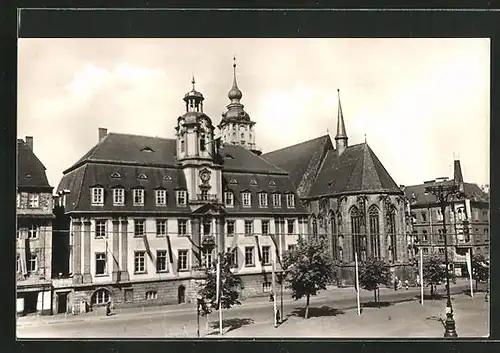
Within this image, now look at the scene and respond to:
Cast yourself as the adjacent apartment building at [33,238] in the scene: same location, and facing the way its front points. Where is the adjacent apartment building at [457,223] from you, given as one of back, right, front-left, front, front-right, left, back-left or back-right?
left

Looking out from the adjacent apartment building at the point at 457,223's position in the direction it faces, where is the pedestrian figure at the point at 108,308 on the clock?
The pedestrian figure is roughly at 2 o'clock from the adjacent apartment building.

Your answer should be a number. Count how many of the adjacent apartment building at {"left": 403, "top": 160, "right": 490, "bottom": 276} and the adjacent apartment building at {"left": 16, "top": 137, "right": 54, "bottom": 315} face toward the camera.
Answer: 2

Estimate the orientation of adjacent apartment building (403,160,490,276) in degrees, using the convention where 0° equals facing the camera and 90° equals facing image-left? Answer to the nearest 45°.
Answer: approximately 0°

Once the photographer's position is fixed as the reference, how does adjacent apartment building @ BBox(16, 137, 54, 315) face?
facing the viewer

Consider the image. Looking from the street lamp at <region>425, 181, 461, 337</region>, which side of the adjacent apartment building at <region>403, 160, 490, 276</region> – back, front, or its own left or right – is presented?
front

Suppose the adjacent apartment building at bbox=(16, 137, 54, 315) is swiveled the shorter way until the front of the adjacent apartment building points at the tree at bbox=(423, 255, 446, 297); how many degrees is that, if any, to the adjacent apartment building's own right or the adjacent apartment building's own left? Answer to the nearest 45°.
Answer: approximately 90° to the adjacent apartment building's own left

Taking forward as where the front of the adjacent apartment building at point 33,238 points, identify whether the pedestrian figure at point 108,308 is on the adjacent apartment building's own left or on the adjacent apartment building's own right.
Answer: on the adjacent apartment building's own left
